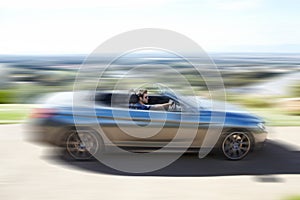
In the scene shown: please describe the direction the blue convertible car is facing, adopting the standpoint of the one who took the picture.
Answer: facing to the right of the viewer
